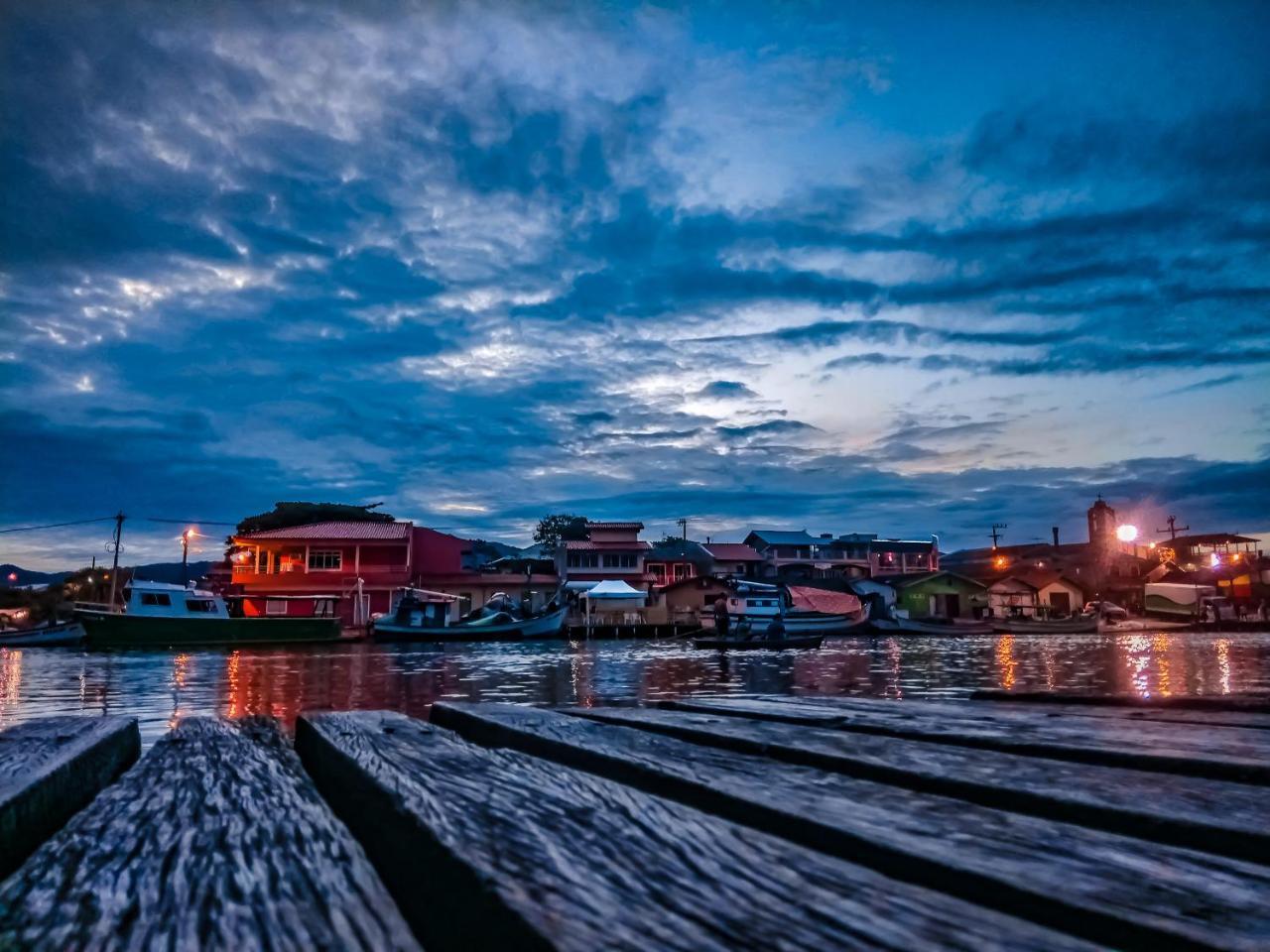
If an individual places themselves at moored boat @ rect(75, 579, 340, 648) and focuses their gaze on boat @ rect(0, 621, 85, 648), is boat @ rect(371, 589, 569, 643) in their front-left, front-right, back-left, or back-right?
back-right

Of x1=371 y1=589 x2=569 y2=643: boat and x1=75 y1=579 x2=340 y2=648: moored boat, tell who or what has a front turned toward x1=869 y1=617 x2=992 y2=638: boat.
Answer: x1=371 y1=589 x2=569 y2=643: boat

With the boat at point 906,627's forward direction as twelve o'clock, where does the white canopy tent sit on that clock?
The white canopy tent is roughly at 11 o'clock from the boat.

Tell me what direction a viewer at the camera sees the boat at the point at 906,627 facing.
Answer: facing to the left of the viewer

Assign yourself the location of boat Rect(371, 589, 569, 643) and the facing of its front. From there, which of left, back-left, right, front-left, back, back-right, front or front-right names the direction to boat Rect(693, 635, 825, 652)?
front-right

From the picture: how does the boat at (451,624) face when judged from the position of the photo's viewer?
facing to the right of the viewer

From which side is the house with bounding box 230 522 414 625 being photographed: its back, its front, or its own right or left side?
front

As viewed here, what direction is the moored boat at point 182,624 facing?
to the viewer's left

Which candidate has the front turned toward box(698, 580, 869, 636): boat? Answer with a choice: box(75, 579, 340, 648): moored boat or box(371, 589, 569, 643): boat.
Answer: box(371, 589, 569, 643): boat
